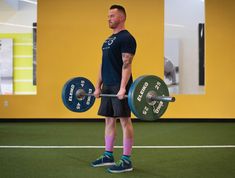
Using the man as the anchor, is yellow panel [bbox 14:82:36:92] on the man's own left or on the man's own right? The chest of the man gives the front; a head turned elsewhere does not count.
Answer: on the man's own right

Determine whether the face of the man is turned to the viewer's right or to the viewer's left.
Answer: to the viewer's left

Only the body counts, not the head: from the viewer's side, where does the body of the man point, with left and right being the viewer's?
facing the viewer and to the left of the viewer

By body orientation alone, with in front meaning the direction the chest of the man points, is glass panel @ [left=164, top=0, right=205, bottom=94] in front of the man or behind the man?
behind

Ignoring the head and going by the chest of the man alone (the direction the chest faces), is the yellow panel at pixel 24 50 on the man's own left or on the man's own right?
on the man's own right

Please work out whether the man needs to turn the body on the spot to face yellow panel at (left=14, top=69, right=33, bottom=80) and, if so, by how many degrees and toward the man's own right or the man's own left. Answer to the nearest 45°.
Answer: approximately 90° to the man's own right

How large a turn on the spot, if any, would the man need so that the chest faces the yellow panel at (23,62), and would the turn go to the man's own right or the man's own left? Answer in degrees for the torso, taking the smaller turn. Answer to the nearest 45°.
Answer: approximately 90° to the man's own right
